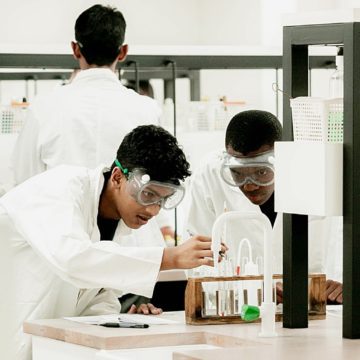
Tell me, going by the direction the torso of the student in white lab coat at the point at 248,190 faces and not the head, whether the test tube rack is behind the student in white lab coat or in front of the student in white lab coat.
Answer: in front

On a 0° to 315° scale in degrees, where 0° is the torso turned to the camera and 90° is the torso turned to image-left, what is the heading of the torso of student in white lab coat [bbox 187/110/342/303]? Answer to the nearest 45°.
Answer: approximately 0°

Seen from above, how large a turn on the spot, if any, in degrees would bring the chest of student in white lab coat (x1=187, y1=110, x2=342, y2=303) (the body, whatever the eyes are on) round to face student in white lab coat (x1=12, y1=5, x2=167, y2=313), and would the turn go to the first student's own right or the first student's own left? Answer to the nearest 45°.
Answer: approximately 135° to the first student's own right

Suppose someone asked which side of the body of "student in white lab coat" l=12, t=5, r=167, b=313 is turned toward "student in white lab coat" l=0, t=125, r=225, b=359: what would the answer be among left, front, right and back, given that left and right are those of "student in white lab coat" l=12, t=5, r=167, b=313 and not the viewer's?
back

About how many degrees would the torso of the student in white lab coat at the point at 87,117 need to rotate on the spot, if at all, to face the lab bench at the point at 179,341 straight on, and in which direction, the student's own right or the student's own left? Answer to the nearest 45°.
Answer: approximately 180°

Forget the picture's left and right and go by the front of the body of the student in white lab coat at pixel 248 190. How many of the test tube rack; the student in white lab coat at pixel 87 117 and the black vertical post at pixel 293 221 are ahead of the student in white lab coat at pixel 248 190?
2

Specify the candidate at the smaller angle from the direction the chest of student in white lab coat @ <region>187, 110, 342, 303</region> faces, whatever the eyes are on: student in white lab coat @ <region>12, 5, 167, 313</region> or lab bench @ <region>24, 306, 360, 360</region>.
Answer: the lab bench

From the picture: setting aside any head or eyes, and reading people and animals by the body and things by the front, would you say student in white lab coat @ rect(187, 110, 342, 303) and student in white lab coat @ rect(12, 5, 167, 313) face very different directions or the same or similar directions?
very different directions

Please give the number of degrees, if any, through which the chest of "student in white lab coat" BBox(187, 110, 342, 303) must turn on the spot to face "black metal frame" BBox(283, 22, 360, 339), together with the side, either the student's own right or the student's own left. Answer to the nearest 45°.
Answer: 0° — they already face it

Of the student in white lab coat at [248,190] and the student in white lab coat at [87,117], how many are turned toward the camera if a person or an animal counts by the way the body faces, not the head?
1

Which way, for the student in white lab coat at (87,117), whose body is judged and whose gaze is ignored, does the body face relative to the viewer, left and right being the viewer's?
facing away from the viewer

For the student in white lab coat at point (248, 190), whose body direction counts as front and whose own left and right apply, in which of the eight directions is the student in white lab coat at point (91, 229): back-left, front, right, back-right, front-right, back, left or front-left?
front-right

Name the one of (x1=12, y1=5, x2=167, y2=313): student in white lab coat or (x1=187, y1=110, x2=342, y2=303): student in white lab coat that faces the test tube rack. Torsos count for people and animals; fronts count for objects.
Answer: (x1=187, y1=110, x2=342, y2=303): student in white lab coat

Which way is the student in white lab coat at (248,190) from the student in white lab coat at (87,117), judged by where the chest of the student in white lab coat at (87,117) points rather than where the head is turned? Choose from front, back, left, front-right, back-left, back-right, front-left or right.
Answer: back-right
